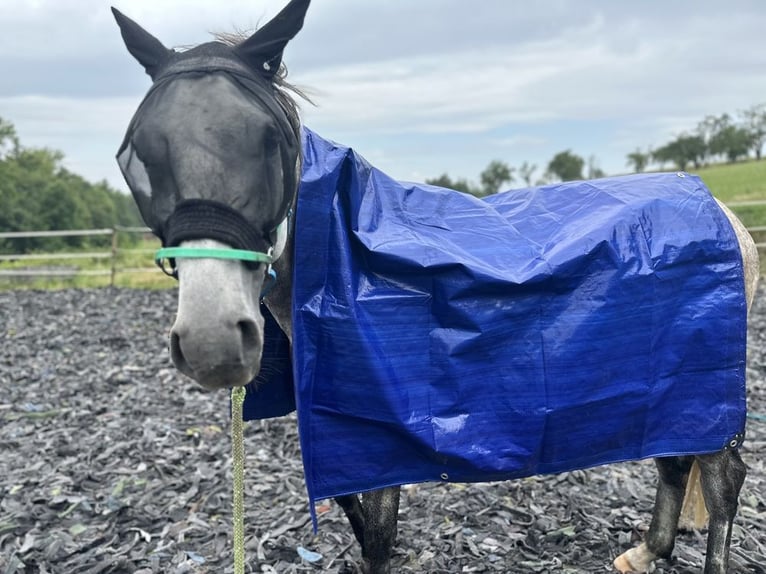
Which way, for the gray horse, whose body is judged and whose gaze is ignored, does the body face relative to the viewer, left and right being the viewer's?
facing the viewer and to the left of the viewer
